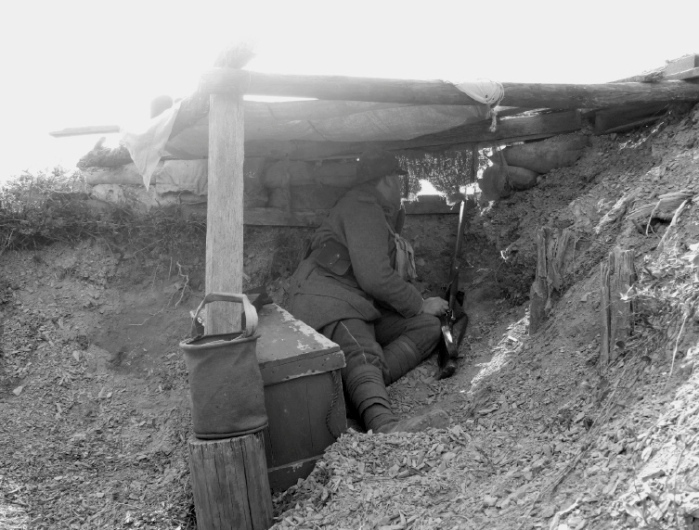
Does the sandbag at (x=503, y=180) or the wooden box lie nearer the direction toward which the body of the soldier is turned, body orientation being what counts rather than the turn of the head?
the sandbag

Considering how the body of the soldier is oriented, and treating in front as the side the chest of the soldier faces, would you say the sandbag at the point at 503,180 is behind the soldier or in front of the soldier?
in front

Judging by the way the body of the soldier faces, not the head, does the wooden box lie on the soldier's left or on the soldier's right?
on the soldier's right

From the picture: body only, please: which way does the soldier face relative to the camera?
to the viewer's right

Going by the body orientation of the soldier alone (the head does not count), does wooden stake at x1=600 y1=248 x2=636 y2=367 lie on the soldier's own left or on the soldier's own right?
on the soldier's own right

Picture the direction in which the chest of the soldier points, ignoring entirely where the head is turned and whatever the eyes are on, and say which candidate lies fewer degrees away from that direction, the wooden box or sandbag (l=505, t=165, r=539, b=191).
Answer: the sandbag

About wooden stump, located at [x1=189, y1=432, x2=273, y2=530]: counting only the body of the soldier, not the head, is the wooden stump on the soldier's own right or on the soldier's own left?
on the soldier's own right

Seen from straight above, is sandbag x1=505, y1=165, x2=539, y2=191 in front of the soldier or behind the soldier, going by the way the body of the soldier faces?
in front

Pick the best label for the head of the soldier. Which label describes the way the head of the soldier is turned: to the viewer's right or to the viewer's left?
to the viewer's right

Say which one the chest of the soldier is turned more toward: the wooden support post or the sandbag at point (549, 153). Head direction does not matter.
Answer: the sandbag
